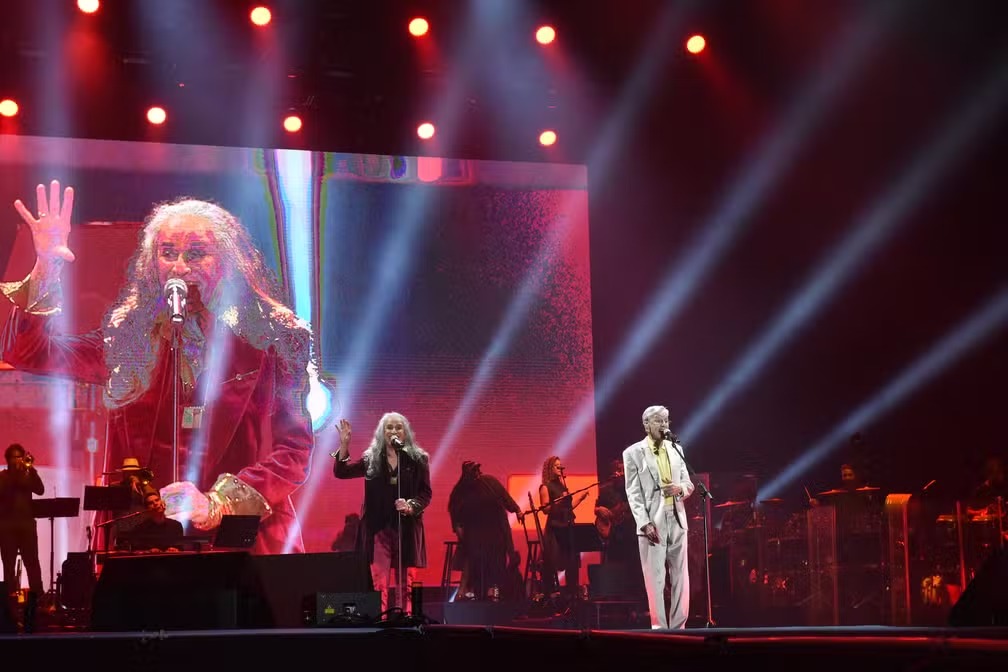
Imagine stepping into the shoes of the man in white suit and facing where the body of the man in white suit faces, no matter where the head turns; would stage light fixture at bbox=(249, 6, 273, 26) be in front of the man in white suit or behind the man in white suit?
behind

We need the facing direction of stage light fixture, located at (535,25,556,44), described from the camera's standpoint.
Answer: facing the viewer

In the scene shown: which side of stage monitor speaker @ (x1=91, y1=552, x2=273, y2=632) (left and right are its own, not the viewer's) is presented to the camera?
back

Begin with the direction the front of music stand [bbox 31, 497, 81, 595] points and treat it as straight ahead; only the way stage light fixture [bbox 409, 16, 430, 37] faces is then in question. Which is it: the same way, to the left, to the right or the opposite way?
the opposite way

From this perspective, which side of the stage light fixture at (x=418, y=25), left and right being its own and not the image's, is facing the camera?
front

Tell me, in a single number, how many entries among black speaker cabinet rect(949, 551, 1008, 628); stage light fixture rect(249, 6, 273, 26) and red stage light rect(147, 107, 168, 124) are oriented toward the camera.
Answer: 2

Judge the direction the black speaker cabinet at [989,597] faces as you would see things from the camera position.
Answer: facing to the left of the viewer

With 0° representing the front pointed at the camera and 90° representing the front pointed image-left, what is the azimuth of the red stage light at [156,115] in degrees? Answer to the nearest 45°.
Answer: approximately 0°

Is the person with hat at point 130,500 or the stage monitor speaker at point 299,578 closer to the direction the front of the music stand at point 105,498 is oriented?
the person with hat

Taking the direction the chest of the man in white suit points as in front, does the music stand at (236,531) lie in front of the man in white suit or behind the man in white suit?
behind

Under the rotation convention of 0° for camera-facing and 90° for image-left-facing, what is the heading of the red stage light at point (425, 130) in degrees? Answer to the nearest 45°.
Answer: approximately 0°
